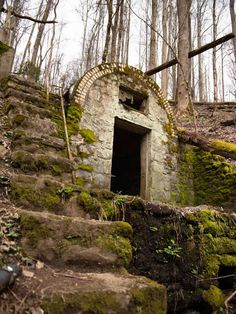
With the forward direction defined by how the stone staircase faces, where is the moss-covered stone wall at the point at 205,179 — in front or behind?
behind

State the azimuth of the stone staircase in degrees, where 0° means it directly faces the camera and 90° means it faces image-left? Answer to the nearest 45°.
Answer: approximately 0°

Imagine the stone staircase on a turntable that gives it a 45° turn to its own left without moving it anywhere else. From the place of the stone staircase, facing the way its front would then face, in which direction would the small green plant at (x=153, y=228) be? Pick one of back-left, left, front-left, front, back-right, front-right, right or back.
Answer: left

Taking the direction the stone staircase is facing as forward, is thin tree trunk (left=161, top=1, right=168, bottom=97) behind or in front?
behind

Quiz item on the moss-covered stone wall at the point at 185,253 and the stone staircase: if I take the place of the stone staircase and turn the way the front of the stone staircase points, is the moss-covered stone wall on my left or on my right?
on my left
